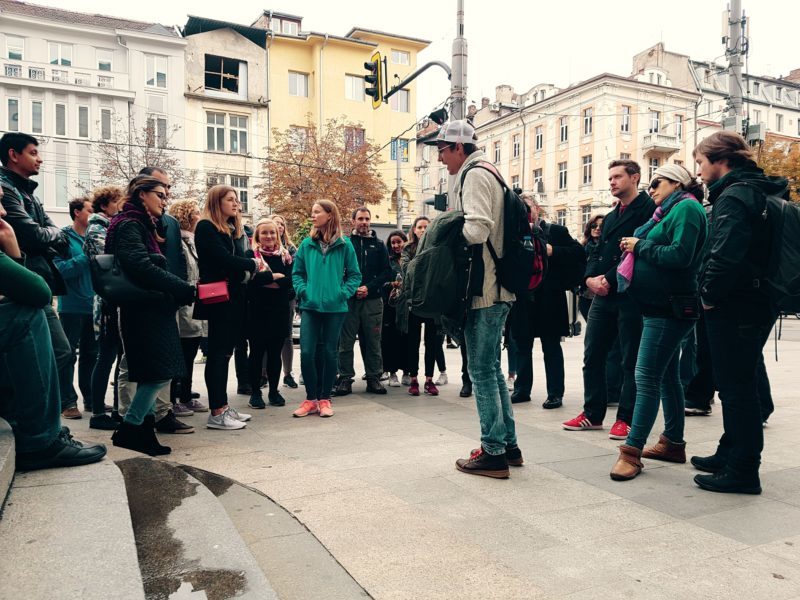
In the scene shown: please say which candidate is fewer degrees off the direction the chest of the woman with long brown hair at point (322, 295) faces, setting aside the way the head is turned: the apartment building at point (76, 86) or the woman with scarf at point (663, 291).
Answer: the woman with scarf

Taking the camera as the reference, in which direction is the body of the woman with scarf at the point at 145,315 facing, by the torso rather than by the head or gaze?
to the viewer's right

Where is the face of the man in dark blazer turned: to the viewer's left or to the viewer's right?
to the viewer's left

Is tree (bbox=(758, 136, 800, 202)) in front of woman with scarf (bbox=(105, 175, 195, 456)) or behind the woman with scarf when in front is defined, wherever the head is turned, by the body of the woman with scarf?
in front

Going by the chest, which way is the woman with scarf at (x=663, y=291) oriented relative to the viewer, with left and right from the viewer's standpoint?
facing to the left of the viewer

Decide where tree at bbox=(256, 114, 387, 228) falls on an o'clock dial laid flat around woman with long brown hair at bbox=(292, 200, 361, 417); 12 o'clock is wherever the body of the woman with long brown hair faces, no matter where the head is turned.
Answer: The tree is roughly at 6 o'clock from the woman with long brown hair.

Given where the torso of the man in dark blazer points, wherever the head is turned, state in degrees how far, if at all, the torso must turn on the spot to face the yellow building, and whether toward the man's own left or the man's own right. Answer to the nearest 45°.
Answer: approximately 90° to the man's own right

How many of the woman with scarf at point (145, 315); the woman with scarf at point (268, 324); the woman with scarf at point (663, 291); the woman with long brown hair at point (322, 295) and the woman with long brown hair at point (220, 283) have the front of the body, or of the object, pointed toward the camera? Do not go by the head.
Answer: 2

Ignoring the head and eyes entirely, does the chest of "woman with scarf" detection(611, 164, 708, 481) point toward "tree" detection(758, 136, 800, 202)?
no

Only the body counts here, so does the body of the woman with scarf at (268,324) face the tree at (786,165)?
no

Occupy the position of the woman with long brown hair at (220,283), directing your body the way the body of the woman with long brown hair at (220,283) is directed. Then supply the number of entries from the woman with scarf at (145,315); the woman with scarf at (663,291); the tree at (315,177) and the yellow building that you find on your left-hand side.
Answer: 2

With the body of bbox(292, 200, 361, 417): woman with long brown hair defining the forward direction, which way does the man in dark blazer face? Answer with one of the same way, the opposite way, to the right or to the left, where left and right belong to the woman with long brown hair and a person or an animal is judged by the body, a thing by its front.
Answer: to the right

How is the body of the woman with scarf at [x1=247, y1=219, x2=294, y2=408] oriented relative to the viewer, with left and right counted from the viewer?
facing the viewer

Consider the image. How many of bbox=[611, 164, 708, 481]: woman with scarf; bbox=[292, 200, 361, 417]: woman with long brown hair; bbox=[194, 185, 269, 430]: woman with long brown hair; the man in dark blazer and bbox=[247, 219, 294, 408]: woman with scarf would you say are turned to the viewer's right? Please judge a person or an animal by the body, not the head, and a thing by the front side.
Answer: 1

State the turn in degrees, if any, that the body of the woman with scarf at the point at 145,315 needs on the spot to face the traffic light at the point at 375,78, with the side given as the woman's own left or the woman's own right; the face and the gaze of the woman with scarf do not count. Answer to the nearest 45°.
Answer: approximately 45° to the woman's own left

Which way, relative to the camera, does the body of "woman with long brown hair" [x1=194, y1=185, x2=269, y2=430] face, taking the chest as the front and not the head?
to the viewer's right

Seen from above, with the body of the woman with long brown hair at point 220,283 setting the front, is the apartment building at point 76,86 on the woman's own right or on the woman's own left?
on the woman's own left

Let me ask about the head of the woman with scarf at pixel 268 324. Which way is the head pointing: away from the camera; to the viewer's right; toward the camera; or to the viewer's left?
toward the camera

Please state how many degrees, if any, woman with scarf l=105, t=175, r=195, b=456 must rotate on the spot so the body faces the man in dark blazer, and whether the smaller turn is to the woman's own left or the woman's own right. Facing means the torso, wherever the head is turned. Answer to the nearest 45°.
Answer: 0° — they already face them
